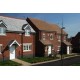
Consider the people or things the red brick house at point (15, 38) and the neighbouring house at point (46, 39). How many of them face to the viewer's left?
0

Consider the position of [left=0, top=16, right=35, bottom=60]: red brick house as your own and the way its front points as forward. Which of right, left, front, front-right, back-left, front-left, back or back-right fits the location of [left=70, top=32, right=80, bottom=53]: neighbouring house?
front-left

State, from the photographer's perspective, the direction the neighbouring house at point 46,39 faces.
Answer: facing the viewer and to the right of the viewer

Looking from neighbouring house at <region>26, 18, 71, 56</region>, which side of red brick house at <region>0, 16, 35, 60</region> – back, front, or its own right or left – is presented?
left
